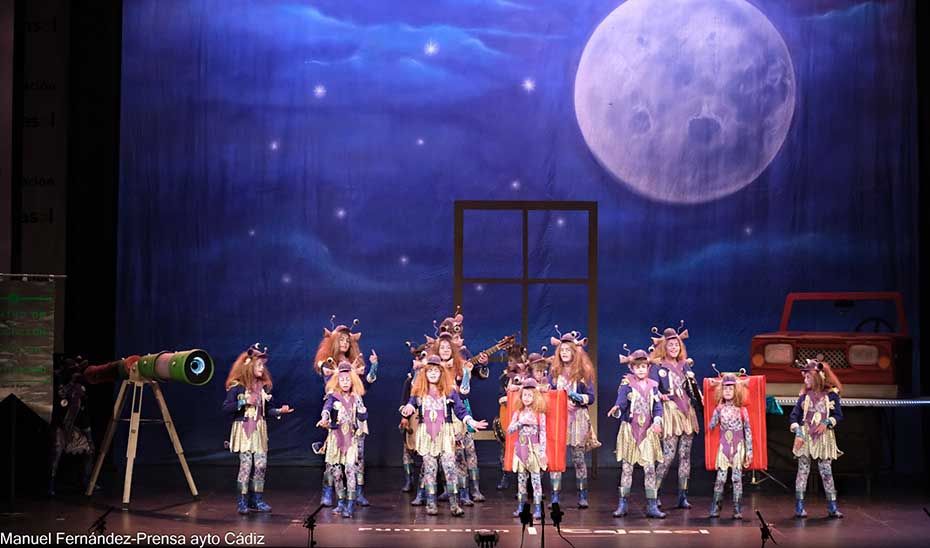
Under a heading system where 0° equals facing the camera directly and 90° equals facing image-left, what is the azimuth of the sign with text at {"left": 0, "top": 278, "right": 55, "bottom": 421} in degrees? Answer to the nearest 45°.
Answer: approximately 0°

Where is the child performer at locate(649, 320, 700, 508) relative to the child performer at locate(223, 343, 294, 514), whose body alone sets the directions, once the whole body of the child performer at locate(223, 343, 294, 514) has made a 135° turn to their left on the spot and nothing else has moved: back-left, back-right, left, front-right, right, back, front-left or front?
right

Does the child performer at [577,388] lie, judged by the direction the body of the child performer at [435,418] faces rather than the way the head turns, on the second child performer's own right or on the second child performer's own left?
on the second child performer's own left

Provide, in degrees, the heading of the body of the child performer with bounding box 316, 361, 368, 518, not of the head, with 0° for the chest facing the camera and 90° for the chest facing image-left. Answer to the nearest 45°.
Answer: approximately 0°

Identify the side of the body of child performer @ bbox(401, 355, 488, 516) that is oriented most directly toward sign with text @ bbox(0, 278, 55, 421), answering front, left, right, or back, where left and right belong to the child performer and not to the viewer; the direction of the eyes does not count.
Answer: right

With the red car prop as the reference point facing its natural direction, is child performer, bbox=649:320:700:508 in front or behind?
in front

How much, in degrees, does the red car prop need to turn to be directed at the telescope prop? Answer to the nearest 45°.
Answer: approximately 45° to its right

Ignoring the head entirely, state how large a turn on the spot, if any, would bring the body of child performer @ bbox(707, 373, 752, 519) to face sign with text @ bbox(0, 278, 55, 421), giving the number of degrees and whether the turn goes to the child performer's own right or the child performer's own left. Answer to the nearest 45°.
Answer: approximately 90° to the child performer's own right
